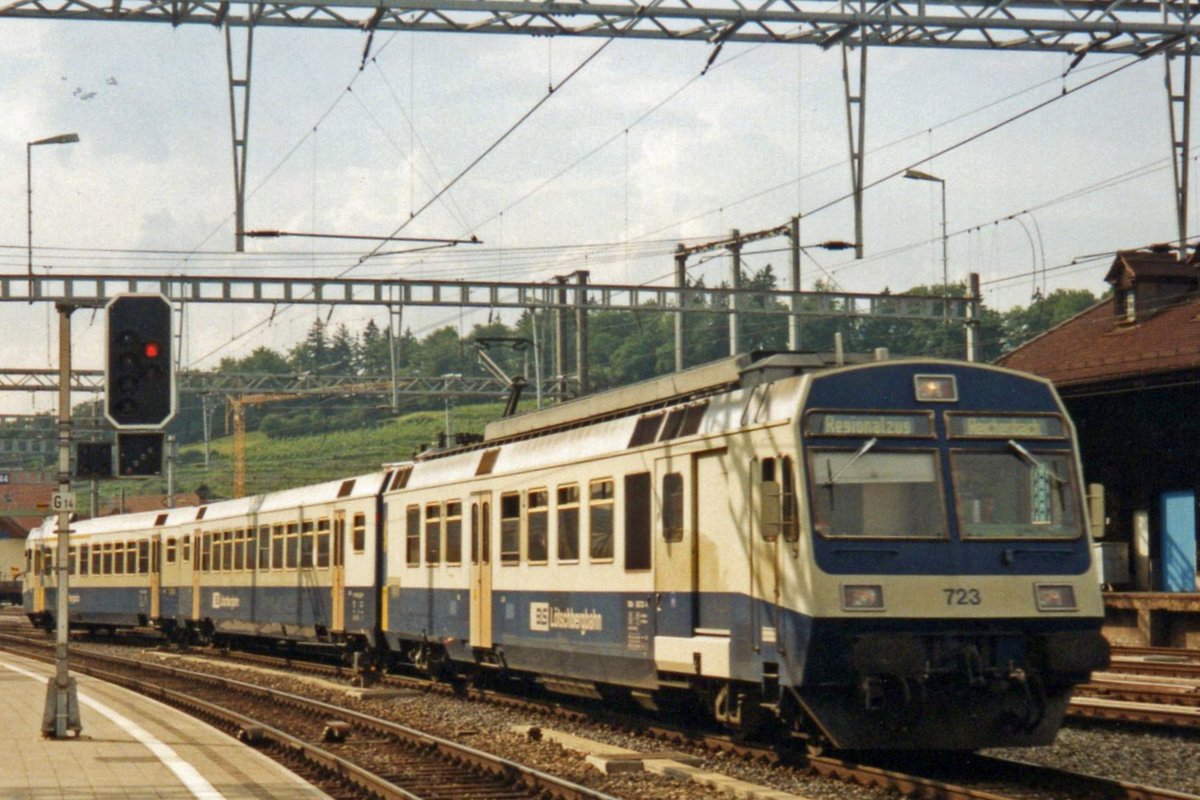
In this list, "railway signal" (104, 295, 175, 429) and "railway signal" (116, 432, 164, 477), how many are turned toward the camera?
2

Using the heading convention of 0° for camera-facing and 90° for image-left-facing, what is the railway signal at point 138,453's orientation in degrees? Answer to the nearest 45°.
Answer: approximately 0°

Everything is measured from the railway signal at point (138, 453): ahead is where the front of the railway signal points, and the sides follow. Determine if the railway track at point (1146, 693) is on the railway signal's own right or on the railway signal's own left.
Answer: on the railway signal's own left

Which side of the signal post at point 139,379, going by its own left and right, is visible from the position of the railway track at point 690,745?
left

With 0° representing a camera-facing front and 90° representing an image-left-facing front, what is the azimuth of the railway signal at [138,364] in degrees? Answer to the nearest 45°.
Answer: approximately 0°
